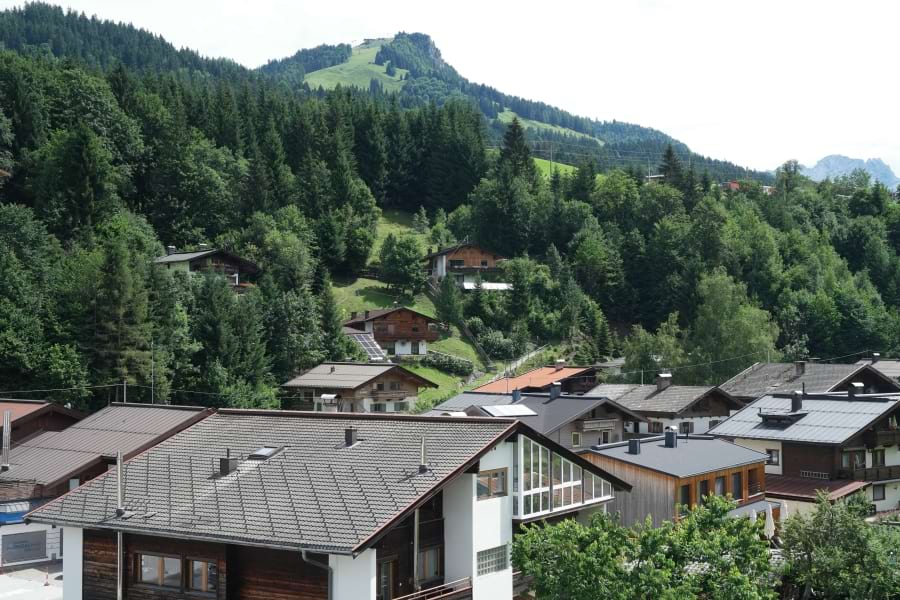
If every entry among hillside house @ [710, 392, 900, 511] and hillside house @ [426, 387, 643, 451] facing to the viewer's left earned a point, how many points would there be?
0

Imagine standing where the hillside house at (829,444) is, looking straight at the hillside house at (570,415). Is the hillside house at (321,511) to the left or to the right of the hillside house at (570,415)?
left

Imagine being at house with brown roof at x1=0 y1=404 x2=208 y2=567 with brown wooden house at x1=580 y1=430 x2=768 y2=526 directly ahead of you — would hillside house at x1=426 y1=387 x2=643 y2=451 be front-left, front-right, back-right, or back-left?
front-left

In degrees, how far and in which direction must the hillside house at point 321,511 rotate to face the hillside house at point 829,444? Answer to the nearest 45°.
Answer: approximately 90° to its left

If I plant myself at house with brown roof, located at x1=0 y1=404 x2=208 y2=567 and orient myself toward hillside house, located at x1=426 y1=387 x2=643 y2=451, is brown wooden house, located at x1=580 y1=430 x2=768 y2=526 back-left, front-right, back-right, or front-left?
front-right

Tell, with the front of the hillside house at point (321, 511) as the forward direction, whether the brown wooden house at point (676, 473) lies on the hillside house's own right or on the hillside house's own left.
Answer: on the hillside house's own left

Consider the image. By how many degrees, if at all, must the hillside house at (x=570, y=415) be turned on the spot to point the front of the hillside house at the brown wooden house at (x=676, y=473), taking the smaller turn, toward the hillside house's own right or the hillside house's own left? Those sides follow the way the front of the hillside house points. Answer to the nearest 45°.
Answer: approximately 45° to the hillside house's own right

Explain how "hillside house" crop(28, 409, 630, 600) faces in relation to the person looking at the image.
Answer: facing the viewer and to the right of the viewer

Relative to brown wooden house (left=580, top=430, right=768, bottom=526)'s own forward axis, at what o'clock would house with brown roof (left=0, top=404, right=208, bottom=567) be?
The house with brown roof is roughly at 4 o'clock from the brown wooden house.

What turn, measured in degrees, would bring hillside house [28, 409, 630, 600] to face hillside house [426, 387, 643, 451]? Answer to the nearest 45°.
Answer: approximately 90° to its left

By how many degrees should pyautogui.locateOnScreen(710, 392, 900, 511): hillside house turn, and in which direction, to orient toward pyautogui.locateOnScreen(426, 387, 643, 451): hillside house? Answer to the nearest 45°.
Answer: approximately 135° to its right

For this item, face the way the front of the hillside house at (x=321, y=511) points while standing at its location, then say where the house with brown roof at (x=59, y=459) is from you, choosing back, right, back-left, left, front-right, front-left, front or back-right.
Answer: back
